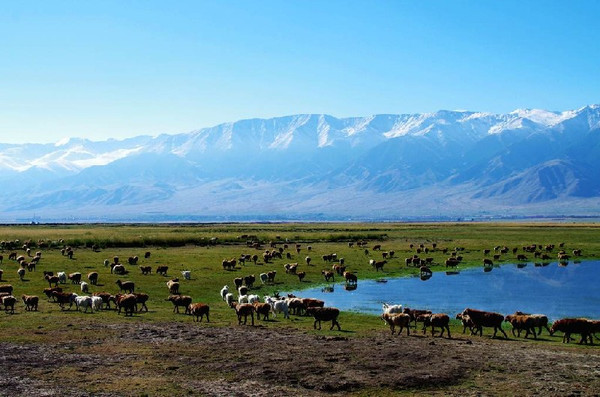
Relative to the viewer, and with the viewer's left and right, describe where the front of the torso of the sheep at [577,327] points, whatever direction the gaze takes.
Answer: facing to the left of the viewer

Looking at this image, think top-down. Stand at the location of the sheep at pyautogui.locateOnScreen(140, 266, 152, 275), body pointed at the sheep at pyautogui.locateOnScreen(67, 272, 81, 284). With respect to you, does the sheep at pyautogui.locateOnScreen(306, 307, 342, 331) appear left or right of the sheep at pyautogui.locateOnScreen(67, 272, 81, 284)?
left

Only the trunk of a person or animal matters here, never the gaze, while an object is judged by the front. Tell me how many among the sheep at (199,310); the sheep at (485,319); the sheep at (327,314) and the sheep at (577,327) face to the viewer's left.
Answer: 4

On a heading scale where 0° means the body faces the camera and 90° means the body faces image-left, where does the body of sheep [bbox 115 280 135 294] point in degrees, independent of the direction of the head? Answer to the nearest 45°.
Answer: approximately 90°

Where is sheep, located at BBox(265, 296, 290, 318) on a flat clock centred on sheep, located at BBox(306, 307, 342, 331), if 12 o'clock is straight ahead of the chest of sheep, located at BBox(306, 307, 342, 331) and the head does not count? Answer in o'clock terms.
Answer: sheep, located at BBox(265, 296, 290, 318) is roughly at 2 o'clock from sheep, located at BBox(306, 307, 342, 331).

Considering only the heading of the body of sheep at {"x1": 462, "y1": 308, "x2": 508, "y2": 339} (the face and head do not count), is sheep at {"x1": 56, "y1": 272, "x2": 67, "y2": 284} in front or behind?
in front

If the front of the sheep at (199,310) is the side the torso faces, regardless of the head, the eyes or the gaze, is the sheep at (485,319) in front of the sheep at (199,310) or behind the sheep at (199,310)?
behind

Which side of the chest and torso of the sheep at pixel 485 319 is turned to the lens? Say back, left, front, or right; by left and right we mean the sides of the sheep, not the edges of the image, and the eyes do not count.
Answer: left

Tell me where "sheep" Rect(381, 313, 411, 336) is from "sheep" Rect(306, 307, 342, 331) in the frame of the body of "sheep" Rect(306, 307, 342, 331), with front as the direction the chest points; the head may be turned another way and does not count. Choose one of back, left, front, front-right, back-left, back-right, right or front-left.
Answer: back

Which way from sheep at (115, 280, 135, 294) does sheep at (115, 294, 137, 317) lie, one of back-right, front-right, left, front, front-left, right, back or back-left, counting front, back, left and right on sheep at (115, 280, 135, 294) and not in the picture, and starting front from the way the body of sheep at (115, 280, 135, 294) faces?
left

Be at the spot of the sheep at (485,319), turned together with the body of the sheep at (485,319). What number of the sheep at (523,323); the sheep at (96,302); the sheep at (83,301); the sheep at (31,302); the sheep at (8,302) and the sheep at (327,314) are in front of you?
5

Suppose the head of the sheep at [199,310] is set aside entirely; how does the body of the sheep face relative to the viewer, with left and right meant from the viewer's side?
facing to the left of the viewer

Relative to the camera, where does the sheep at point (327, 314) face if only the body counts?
to the viewer's left
